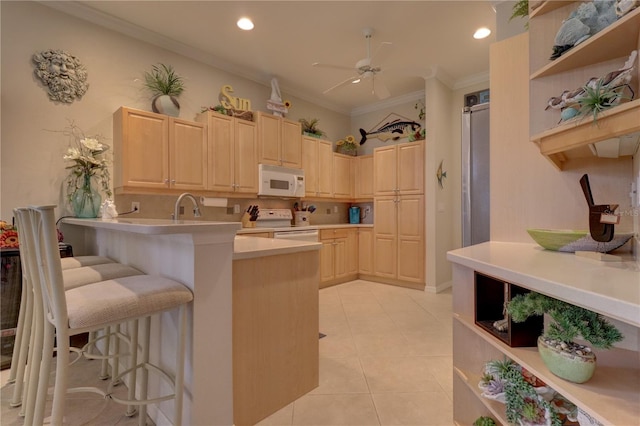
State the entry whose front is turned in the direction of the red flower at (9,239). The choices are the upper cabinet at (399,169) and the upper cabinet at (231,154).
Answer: the upper cabinet at (399,169)

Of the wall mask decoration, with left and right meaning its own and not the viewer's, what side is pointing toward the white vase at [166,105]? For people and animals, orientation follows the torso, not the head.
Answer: left

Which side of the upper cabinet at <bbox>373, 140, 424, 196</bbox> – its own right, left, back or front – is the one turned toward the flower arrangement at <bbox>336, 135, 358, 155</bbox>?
right

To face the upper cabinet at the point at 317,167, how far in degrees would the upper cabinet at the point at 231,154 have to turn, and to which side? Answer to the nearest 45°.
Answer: approximately 90° to its left

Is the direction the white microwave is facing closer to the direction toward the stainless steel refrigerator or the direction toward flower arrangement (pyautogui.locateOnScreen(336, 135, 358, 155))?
the stainless steel refrigerator

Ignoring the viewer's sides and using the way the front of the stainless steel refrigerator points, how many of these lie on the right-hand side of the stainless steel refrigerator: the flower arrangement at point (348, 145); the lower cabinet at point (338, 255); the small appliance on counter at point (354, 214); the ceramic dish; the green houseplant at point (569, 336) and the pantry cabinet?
4

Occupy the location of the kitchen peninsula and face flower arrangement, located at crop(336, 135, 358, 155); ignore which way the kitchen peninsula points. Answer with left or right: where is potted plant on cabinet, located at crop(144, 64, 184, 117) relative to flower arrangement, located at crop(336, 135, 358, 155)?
left

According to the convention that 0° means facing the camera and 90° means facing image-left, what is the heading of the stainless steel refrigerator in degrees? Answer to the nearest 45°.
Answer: approximately 45°

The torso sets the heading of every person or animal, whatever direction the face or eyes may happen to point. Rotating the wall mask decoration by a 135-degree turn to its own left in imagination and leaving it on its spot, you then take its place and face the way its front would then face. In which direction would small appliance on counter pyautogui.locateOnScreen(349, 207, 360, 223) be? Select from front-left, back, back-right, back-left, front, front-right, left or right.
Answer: front-right

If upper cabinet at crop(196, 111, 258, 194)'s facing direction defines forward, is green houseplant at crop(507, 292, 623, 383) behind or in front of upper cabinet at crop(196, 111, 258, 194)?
in front

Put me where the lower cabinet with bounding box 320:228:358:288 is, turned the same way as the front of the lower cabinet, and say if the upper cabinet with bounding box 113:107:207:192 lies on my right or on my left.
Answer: on my right

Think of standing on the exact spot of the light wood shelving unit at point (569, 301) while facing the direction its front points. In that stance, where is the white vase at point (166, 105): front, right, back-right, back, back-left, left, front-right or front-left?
front-right

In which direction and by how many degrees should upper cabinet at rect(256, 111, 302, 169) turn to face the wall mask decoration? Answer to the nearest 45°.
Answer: approximately 90° to its right
